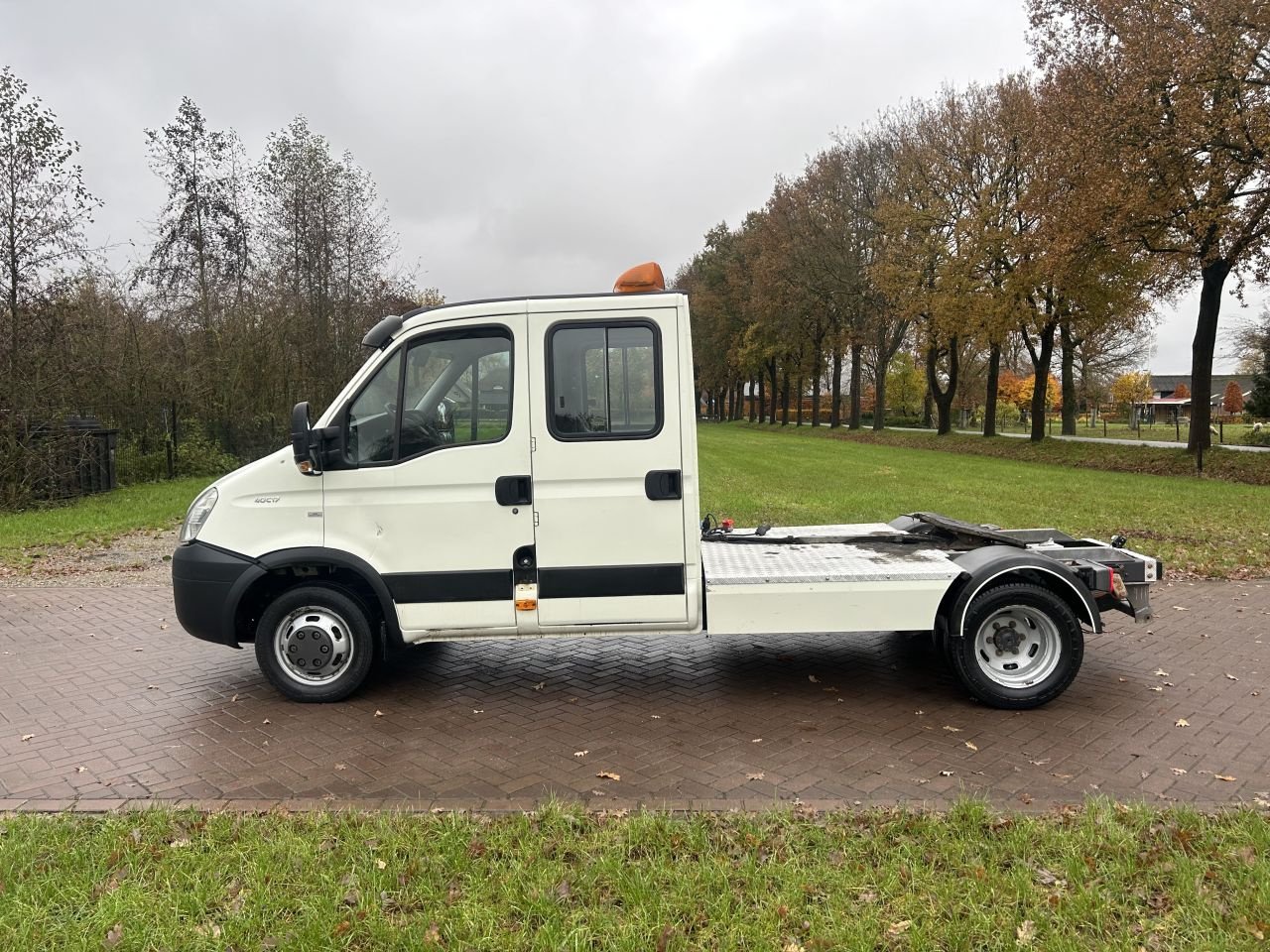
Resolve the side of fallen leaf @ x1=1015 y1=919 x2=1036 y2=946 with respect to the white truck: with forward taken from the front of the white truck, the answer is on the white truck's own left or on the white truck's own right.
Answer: on the white truck's own left

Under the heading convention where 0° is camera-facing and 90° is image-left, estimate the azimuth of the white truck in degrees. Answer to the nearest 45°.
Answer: approximately 90°

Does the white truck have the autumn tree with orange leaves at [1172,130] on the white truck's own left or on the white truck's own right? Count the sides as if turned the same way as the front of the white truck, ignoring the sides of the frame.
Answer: on the white truck's own right
